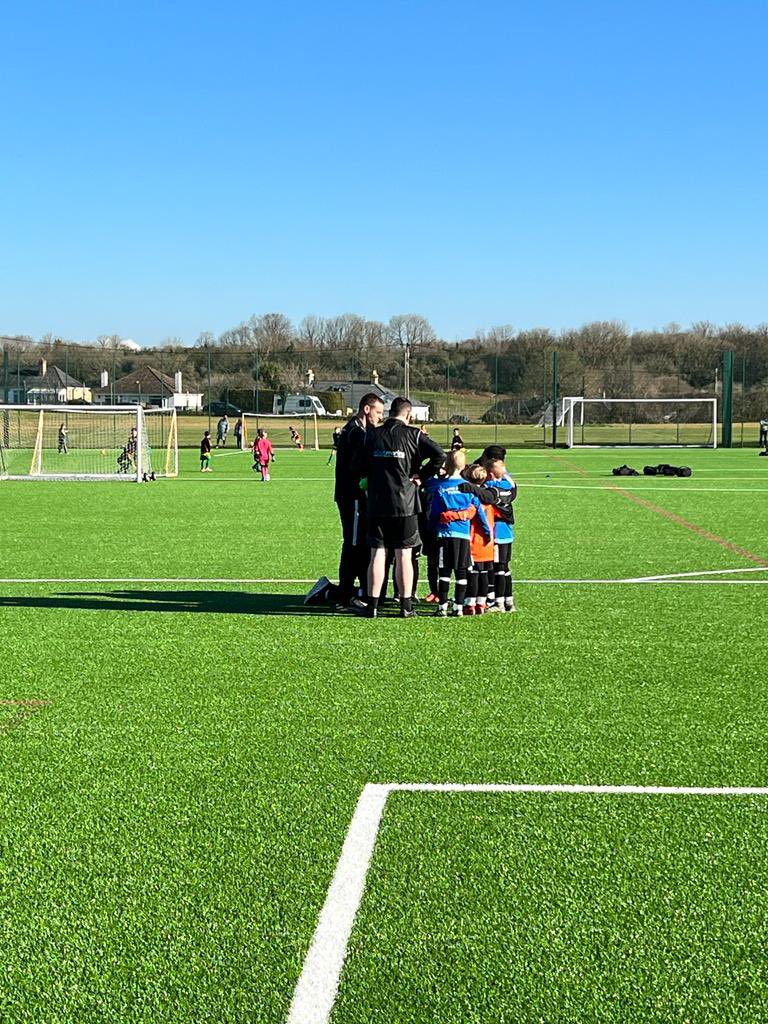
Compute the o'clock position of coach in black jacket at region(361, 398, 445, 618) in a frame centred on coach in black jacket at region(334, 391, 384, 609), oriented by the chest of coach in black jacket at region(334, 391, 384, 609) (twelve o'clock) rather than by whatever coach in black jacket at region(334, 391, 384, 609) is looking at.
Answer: coach in black jacket at region(361, 398, 445, 618) is roughly at 2 o'clock from coach in black jacket at region(334, 391, 384, 609).

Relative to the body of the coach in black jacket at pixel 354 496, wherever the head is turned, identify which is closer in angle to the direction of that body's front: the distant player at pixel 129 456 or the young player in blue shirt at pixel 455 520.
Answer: the young player in blue shirt

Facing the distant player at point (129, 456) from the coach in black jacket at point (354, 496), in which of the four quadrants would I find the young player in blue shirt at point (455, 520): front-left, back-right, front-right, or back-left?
back-right

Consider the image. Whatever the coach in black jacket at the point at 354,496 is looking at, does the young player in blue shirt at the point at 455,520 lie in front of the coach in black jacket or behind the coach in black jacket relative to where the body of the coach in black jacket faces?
in front

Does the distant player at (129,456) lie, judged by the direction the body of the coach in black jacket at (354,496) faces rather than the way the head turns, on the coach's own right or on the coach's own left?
on the coach's own left

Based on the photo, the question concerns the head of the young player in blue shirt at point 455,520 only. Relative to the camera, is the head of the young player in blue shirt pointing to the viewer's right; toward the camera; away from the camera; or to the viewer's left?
away from the camera

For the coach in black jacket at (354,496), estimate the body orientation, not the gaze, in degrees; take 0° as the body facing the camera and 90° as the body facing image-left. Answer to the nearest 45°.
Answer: approximately 270°
